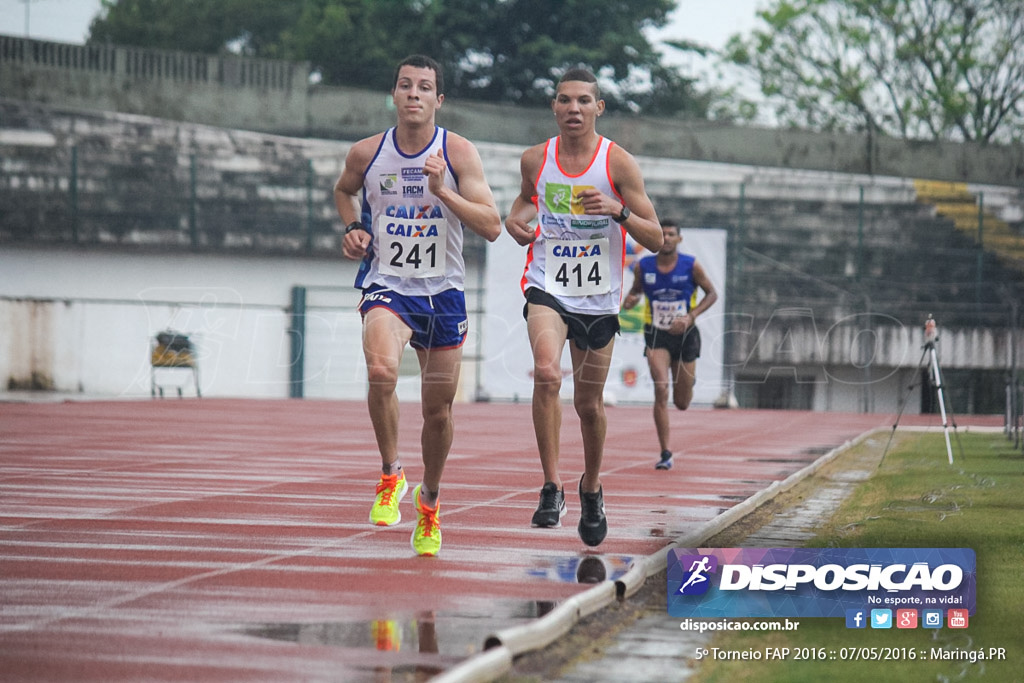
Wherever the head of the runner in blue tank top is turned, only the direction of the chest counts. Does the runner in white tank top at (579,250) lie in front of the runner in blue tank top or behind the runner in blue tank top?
in front

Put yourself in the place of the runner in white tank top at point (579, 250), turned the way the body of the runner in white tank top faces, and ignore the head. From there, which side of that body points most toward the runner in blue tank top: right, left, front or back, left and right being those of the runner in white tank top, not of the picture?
back

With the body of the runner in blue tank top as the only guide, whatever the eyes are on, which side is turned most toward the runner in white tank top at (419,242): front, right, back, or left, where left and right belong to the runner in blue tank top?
front

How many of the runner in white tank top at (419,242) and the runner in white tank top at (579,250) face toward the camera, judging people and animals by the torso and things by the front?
2

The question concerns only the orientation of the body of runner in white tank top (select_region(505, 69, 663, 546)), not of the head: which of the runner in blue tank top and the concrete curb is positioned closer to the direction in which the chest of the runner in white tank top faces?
the concrete curb

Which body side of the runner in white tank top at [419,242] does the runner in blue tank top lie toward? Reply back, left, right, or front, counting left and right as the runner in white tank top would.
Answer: back

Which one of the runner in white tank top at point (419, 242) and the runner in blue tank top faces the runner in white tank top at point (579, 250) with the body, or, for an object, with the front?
the runner in blue tank top

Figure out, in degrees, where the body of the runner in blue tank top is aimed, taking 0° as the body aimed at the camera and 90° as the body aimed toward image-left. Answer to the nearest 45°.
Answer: approximately 0°
